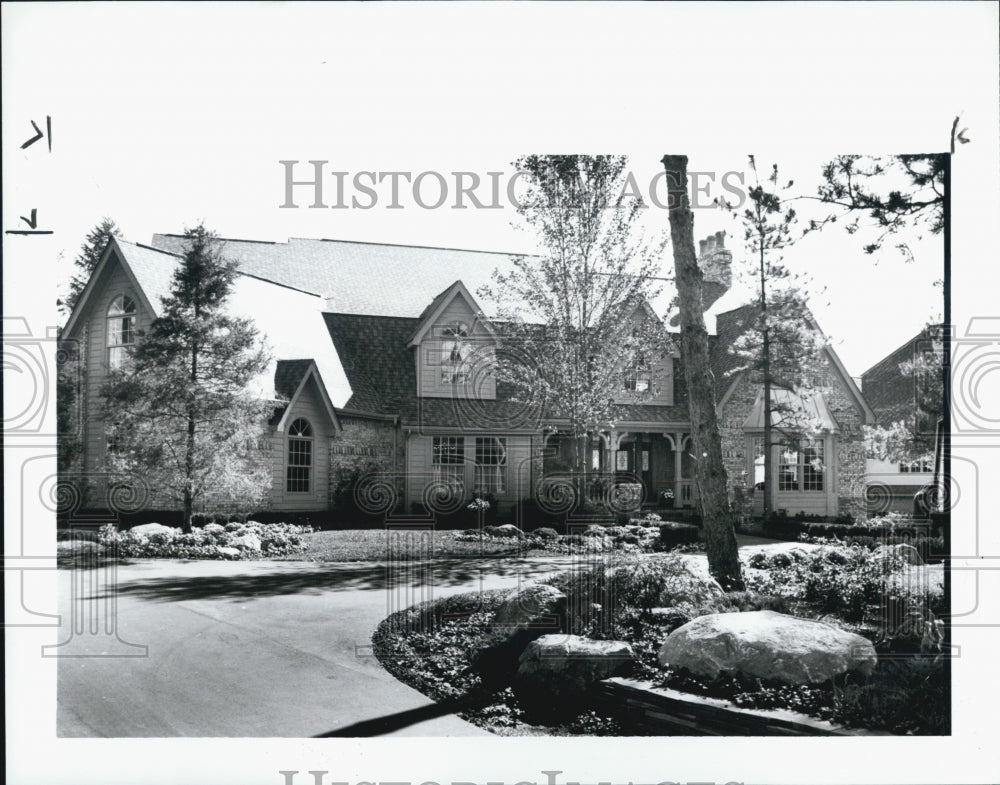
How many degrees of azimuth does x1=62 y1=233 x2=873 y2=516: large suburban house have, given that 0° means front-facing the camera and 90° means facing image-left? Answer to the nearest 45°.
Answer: approximately 0°

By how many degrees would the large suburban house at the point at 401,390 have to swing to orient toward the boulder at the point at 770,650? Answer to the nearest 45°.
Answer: approximately 45° to its left

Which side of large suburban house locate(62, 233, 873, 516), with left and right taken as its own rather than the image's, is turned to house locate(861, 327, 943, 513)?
left
